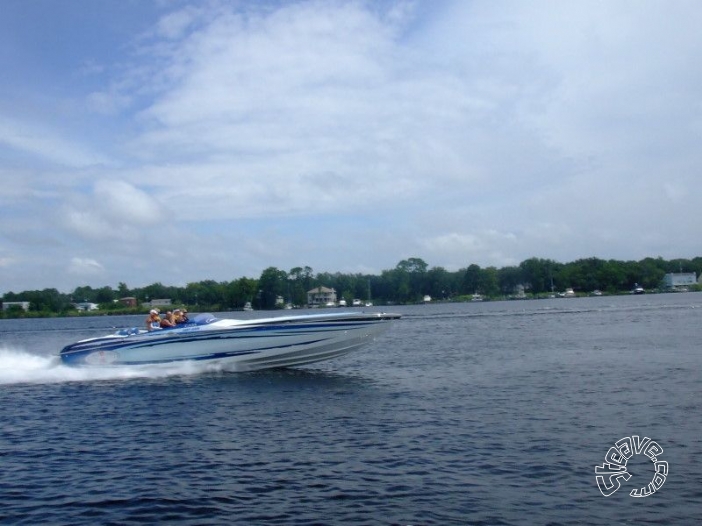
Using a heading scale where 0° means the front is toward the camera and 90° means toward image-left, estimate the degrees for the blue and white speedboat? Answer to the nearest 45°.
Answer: approximately 270°
